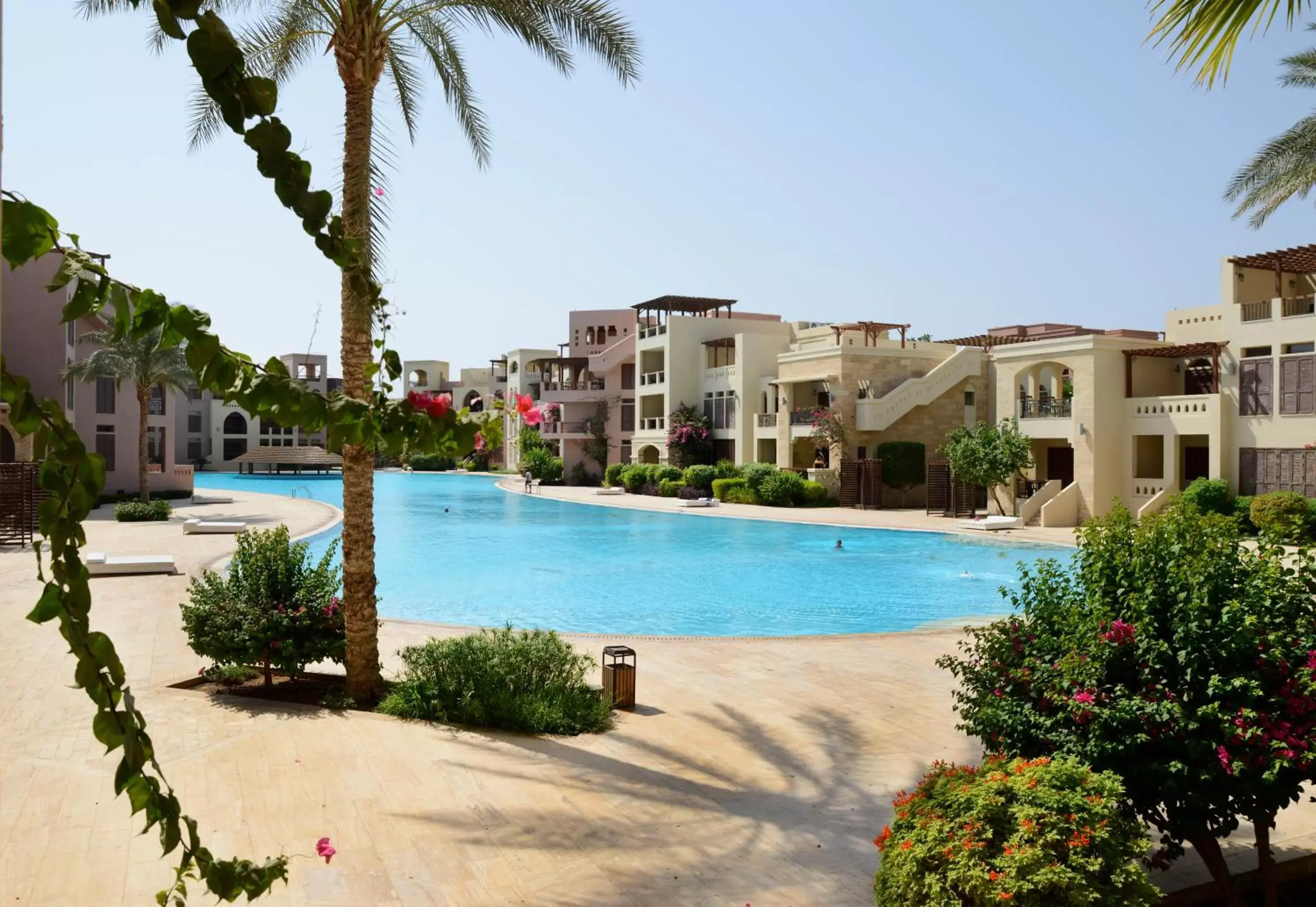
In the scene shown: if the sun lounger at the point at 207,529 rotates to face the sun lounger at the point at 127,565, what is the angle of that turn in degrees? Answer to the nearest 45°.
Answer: approximately 90° to its right

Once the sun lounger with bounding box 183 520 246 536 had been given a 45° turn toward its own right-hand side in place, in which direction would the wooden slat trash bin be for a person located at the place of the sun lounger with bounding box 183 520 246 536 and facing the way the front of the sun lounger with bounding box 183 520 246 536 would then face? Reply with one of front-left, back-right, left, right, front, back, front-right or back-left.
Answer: front-right

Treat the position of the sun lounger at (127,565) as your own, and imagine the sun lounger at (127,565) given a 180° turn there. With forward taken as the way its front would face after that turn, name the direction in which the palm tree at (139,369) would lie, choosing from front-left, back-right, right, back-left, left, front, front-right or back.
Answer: right

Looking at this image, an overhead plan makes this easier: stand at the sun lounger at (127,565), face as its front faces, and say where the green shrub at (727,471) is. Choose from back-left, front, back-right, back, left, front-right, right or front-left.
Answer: front-left

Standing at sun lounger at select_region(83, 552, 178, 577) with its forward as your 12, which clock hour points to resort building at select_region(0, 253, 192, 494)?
The resort building is roughly at 9 o'clock from the sun lounger.

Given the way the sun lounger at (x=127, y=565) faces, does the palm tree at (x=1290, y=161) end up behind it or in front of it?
in front

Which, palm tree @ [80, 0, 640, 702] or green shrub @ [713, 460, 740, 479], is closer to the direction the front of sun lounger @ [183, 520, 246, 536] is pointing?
the green shrub

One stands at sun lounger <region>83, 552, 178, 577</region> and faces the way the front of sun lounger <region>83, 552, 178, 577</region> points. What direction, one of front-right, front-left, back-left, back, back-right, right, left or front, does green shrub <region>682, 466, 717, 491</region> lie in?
front-left

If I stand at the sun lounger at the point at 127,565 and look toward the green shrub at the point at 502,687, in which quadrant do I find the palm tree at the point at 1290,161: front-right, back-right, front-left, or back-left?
front-left

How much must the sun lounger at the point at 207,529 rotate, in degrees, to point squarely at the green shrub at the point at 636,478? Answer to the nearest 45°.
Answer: approximately 45° to its left

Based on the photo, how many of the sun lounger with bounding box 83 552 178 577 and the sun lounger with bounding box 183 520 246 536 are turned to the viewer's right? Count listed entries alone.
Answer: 2

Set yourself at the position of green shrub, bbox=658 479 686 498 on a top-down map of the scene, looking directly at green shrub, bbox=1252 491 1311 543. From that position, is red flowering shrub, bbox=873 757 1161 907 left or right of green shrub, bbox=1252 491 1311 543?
right

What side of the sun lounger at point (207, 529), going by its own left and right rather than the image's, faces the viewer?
right

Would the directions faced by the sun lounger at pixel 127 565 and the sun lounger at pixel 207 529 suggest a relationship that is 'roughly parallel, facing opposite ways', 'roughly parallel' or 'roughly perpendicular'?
roughly parallel

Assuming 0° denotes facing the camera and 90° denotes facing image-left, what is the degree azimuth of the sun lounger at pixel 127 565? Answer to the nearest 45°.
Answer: approximately 270°
